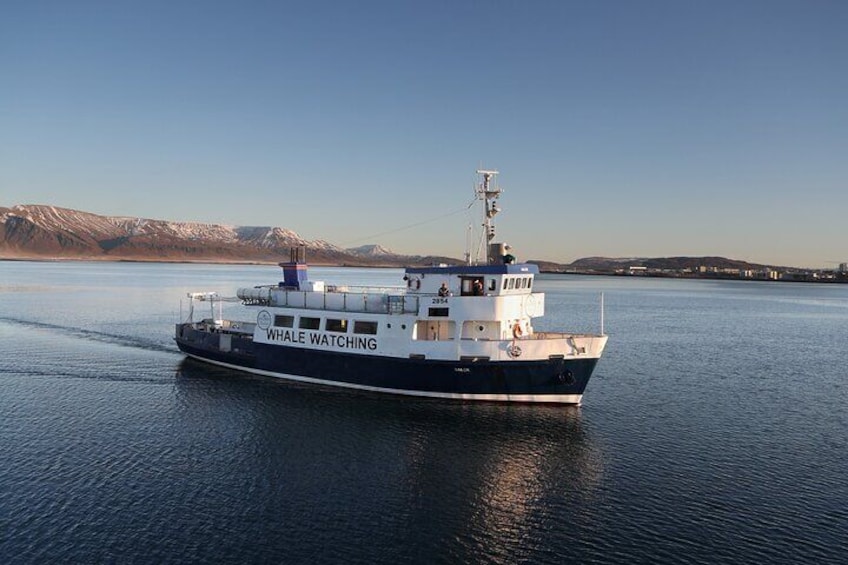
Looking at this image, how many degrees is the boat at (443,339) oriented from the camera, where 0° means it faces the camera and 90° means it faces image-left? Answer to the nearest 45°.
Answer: approximately 315°
